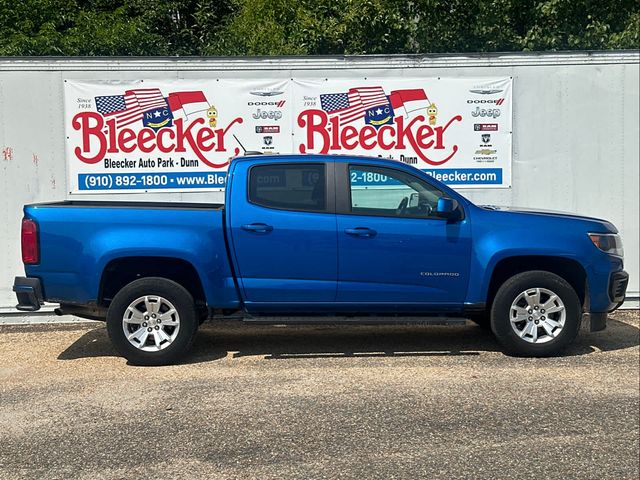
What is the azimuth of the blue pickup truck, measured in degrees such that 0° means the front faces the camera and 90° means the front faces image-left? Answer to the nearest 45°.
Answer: approximately 270°
